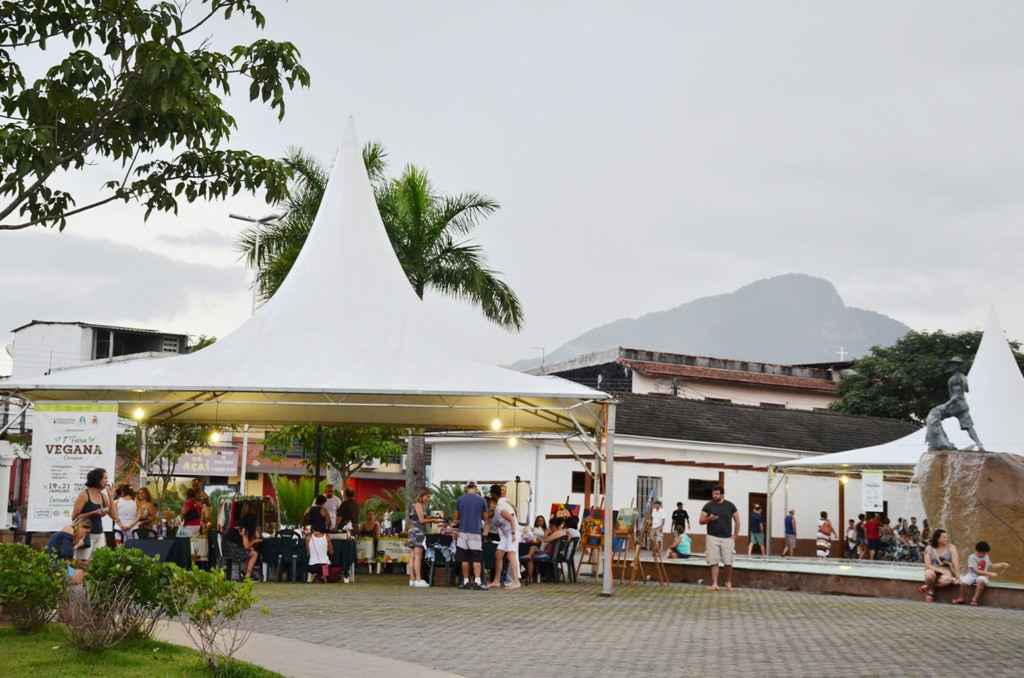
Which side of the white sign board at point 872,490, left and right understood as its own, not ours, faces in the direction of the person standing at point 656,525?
right

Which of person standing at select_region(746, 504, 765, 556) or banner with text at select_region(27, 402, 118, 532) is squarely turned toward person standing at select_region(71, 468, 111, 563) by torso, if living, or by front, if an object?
the banner with text

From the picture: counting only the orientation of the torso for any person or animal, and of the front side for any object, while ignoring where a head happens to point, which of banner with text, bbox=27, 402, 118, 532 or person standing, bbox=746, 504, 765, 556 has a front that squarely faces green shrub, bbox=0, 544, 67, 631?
the banner with text

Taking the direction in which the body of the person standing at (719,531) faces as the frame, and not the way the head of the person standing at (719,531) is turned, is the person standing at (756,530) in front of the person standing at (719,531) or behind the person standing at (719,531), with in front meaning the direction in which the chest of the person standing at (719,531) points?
behind

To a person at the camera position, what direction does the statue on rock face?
facing to the left of the viewer
